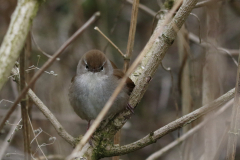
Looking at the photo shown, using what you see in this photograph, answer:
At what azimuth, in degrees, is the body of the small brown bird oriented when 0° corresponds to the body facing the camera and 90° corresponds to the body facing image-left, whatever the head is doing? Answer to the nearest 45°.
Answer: approximately 0°

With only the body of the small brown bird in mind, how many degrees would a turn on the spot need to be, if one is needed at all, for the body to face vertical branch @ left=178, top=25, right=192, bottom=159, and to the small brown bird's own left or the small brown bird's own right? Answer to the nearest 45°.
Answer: approximately 135° to the small brown bird's own left

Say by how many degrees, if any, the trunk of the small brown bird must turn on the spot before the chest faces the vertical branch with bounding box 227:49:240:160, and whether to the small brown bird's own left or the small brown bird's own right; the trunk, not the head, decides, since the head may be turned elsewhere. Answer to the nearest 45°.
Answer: approximately 45° to the small brown bird's own left

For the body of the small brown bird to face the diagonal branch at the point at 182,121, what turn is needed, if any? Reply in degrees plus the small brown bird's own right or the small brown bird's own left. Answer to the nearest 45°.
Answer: approximately 45° to the small brown bird's own left
